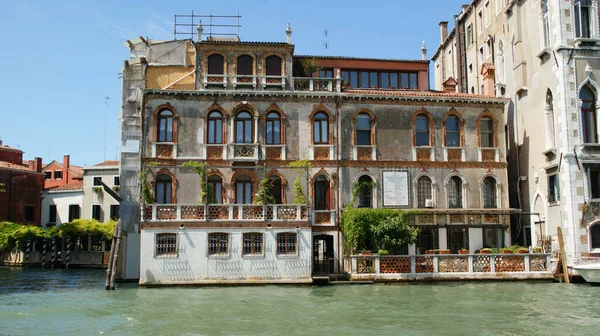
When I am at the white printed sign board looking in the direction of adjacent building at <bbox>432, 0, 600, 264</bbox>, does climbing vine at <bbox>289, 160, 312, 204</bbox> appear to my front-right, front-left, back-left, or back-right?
back-right

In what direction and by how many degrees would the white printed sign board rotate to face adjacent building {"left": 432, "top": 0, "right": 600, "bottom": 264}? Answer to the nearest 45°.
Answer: approximately 90° to its left

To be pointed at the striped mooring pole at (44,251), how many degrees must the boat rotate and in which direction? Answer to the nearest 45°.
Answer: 0° — it already faces it

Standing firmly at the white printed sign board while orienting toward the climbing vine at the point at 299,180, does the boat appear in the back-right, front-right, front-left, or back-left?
back-left

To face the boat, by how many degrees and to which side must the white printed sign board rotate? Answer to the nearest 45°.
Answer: approximately 90° to its left

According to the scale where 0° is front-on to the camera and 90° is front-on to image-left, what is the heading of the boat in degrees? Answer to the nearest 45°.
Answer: approximately 90°

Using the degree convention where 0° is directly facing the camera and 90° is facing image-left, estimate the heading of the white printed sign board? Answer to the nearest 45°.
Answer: approximately 0°

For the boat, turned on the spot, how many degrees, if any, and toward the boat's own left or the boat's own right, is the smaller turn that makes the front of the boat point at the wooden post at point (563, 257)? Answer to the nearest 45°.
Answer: approximately 45° to the boat's own right

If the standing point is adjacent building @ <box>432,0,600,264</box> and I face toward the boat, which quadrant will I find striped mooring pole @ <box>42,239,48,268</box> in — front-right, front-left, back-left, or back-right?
back-right

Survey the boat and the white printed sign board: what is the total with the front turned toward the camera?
1

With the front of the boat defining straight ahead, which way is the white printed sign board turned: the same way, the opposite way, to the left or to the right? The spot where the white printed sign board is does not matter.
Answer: to the left

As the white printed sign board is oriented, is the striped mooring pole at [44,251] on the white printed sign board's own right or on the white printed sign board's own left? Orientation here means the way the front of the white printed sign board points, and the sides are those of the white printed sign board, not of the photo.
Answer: on the white printed sign board's own right
